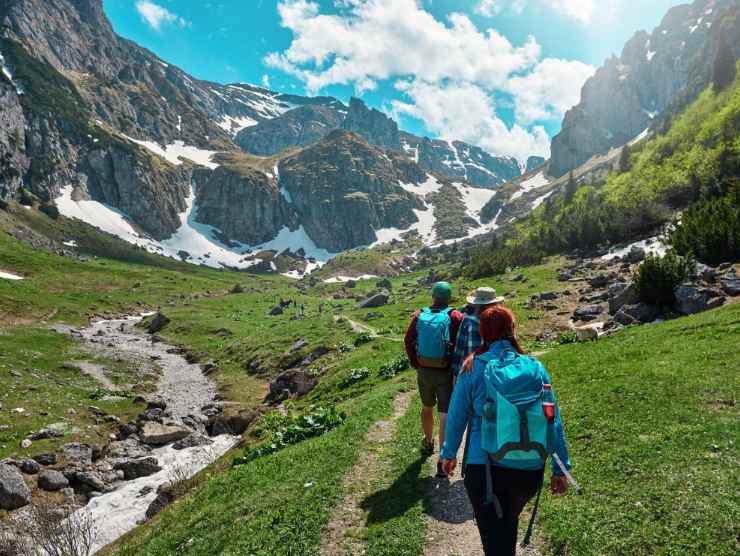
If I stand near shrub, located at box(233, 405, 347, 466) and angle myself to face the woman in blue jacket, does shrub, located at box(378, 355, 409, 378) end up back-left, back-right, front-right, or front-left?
back-left

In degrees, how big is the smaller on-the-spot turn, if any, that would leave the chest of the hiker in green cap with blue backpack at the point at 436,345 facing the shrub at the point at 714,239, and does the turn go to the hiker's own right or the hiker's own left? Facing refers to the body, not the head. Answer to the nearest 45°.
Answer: approximately 45° to the hiker's own right

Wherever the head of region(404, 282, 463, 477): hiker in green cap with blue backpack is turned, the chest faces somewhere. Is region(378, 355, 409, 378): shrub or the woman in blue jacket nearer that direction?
the shrub

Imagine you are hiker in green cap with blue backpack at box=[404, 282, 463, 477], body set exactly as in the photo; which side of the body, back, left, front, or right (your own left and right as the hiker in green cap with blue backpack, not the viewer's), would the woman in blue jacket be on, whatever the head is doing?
back

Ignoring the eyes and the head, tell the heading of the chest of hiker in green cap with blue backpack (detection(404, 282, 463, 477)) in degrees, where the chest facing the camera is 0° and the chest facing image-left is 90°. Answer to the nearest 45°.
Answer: approximately 180°

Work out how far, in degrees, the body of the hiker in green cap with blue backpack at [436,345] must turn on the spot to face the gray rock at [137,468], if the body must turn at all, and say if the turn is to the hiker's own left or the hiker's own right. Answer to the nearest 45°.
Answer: approximately 45° to the hiker's own left

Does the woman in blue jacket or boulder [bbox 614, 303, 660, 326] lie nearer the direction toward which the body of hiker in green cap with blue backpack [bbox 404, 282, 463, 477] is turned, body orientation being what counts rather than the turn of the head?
the boulder

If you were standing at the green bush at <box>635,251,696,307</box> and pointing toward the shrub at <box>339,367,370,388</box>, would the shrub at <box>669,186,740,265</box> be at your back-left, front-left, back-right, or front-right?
back-right

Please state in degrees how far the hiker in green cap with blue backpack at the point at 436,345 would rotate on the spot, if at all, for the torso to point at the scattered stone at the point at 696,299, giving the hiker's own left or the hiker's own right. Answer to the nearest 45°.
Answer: approximately 45° to the hiker's own right

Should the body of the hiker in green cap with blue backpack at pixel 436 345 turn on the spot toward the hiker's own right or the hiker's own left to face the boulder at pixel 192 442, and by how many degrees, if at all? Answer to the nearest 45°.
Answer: approximately 45° to the hiker's own left

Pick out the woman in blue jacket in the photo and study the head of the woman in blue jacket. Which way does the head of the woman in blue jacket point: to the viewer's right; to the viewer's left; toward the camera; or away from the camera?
away from the camera
